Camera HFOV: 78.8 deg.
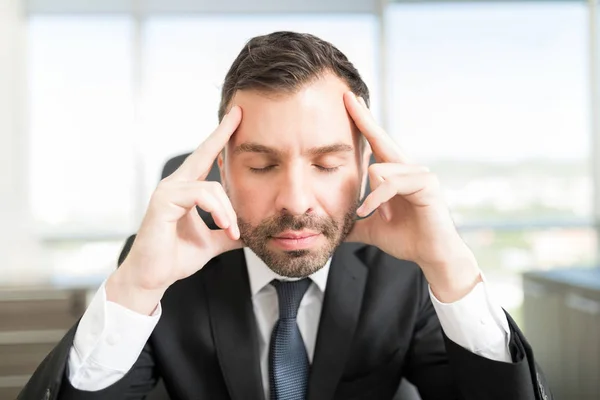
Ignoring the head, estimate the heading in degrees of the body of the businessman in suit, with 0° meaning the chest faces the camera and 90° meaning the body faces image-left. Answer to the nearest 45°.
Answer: approximately 0°
